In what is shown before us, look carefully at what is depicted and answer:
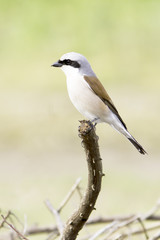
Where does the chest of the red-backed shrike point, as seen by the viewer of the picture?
to the viewer's left
